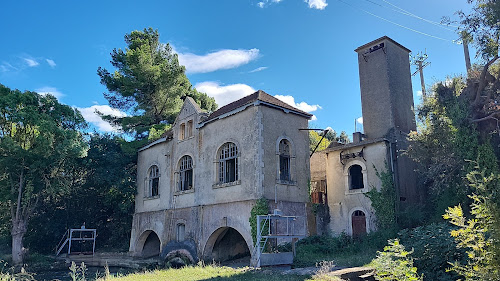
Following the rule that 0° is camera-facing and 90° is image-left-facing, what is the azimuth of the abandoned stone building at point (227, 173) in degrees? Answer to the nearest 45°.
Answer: approximately 45°

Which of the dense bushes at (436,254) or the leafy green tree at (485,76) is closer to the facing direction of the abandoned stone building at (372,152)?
the dense bushes

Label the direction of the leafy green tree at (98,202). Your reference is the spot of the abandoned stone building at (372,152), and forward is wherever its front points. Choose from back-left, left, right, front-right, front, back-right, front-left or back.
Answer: front-right

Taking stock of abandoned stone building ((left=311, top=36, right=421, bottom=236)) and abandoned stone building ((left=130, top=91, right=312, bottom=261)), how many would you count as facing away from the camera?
0

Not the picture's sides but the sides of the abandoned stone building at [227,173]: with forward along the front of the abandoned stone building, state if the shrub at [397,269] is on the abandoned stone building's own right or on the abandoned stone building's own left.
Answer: on the abandoned stone building's own left

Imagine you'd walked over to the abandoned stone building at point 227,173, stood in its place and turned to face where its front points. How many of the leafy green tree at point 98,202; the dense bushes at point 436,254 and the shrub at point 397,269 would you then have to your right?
1

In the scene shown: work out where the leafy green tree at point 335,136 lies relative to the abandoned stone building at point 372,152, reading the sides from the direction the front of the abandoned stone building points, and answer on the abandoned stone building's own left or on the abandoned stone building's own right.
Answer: on the abandoned stone building's own right

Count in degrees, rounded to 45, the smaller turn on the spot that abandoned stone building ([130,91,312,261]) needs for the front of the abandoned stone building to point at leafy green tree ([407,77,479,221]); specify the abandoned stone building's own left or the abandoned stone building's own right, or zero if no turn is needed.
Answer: approximately 135° to the abandoned stone building's own left

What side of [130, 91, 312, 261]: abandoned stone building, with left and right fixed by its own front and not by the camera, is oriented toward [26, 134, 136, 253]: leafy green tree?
right

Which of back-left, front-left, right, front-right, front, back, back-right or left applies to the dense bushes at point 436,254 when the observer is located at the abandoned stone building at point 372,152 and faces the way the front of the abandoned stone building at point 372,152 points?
front-left

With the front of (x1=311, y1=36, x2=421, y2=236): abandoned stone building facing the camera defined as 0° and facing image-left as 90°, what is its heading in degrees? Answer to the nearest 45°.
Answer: approximately 45°

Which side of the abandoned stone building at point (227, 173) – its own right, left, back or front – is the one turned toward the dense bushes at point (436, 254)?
left

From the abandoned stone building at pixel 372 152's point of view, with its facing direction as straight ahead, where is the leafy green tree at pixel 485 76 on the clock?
The leafy green tree is roughly at 9 o'clock from the abandoned stone building.

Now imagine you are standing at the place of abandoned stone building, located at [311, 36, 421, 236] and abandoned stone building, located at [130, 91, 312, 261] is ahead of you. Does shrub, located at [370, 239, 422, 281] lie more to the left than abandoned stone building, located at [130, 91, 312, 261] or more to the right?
left
